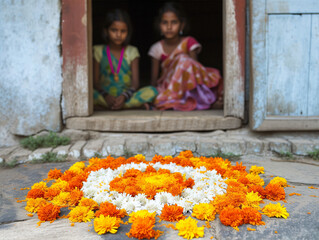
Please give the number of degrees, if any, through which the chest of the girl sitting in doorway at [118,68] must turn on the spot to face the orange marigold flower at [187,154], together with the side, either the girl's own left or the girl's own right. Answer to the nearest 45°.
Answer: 0° — they already face it

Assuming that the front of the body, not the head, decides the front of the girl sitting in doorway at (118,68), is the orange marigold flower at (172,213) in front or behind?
in front

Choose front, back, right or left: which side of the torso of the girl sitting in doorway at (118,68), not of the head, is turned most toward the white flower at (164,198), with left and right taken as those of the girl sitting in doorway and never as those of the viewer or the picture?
front

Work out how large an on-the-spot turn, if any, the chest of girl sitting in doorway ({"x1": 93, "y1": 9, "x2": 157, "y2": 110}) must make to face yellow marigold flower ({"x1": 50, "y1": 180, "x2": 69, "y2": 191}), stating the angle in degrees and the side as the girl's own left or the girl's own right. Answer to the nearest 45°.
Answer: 0° — they already face it

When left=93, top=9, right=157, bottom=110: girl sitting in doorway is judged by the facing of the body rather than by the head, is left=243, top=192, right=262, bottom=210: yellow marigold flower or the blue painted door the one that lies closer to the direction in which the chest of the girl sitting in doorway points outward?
the yellow marigold flower

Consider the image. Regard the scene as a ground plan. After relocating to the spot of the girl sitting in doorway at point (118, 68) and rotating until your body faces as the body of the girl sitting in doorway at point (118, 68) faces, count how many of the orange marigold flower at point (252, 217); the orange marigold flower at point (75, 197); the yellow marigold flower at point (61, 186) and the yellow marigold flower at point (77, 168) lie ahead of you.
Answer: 4

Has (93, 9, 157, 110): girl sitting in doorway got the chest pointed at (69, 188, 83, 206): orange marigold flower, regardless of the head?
yes

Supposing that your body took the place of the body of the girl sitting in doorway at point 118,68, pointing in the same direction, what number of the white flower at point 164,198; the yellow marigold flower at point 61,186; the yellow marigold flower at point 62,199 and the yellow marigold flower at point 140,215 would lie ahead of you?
4

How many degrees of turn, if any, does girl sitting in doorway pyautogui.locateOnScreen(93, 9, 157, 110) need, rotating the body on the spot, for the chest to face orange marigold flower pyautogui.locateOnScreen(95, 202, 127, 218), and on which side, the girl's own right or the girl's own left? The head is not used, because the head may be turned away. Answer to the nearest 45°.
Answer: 0° — they already face it

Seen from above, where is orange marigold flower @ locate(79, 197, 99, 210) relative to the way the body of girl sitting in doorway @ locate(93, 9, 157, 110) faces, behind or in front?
in front

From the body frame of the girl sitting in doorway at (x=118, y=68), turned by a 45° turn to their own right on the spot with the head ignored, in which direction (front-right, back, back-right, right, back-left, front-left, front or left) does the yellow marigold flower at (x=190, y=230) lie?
front-left

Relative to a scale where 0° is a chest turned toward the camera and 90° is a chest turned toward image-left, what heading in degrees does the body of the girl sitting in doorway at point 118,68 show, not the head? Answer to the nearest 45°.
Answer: approximately 0°

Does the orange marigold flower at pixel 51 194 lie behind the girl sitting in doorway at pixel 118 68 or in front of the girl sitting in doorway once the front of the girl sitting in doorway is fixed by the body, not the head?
in front

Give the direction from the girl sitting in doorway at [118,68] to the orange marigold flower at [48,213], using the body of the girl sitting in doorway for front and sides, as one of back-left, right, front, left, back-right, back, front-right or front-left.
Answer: front
